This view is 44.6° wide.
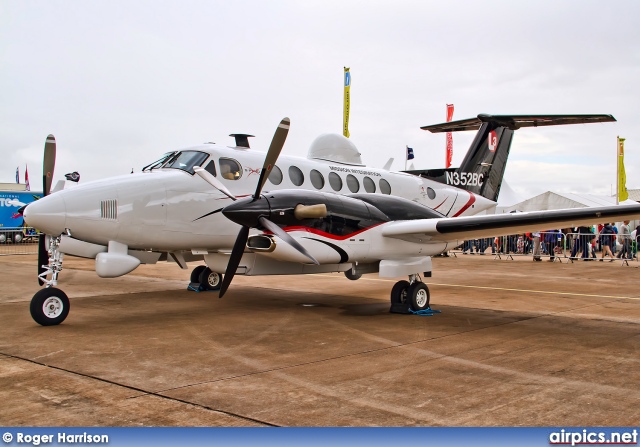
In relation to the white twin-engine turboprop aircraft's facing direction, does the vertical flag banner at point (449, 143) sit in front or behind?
behind

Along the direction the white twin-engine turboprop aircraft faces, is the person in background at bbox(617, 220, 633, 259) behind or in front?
behind

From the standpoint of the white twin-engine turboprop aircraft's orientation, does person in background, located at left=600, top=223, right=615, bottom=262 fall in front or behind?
behind

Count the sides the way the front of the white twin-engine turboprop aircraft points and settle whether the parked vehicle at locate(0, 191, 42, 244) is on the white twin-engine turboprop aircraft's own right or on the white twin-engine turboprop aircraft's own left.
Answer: on the white twin-engine turboprop aircraft's own right

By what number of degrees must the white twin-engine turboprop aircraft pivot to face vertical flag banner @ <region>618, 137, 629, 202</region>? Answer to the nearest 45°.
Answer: approximately 180°

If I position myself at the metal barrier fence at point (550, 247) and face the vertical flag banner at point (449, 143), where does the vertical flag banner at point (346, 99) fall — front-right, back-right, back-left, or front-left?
front-left

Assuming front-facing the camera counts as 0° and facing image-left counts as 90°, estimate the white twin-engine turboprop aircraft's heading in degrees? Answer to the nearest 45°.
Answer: approximately 45°

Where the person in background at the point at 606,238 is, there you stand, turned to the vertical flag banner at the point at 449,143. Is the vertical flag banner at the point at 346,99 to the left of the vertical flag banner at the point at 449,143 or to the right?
left

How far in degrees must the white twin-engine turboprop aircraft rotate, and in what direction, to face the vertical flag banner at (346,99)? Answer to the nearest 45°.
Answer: approximately 135° to its right

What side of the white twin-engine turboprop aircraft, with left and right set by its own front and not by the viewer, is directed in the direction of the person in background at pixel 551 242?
back
